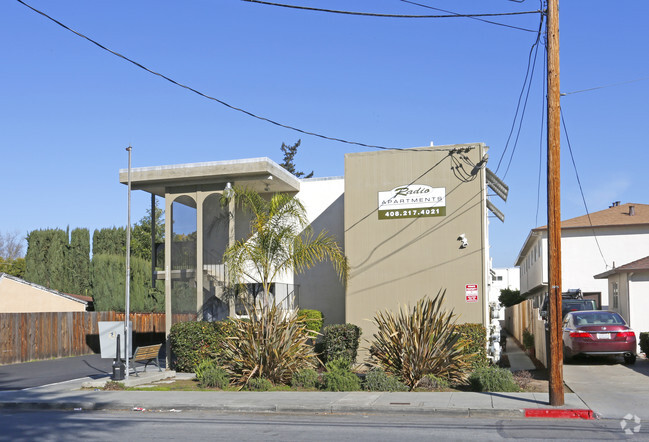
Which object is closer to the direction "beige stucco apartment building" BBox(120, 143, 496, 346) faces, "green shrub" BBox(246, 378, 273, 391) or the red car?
the green shrub

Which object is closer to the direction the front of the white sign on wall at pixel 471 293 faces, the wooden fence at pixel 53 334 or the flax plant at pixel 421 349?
the flax plant

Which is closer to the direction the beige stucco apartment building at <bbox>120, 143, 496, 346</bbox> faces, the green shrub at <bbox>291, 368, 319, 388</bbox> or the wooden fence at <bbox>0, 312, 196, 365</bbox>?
the green shrub

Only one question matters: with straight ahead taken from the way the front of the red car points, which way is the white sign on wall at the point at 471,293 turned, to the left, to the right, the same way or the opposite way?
the opposite way

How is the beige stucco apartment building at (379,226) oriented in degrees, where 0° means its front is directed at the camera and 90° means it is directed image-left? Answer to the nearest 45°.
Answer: approximately 0°

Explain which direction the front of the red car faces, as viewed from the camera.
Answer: facing away from the viewer

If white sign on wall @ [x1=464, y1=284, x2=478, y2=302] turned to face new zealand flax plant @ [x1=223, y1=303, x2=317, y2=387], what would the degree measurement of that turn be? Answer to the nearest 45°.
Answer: approximately 45° to its right

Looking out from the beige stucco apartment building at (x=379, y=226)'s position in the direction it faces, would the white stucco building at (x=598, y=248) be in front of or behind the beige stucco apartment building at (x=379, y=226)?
behind
